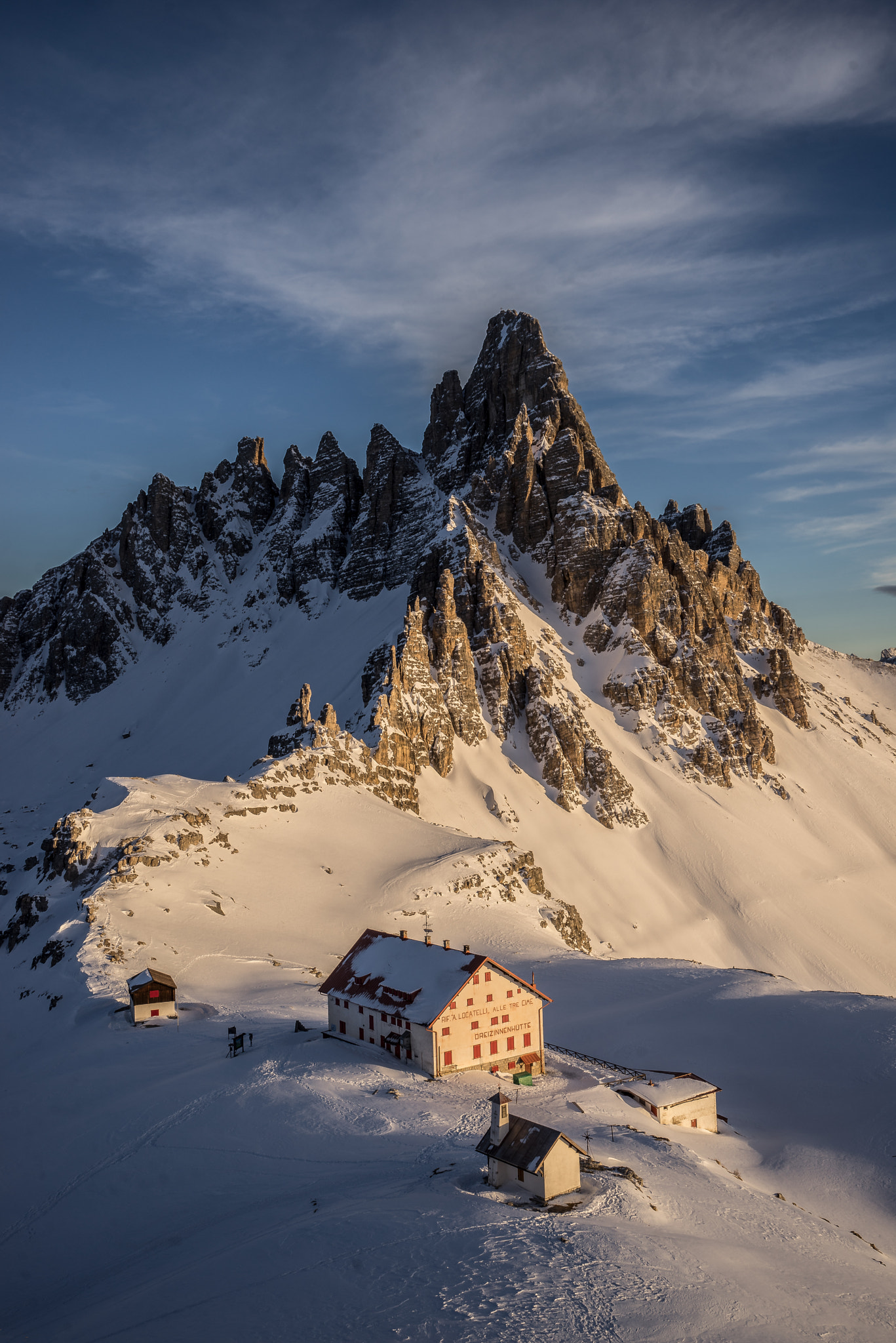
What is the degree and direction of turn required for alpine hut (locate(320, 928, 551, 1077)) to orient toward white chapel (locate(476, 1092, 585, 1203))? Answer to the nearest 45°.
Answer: approximately 45° to its right

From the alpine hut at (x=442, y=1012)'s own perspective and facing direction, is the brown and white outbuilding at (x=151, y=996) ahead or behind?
behind

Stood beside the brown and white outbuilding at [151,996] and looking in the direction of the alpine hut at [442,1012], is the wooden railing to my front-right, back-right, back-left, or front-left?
front-left

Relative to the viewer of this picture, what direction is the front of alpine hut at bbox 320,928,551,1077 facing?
facing the viewer and to the right of the viewer

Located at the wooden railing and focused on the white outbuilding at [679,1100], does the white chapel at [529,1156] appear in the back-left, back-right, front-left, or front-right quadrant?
front-right

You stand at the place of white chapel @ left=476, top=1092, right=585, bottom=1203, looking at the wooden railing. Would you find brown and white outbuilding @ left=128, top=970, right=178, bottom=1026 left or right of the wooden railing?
left

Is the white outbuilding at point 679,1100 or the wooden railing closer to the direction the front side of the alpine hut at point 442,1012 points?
the white outbuilding

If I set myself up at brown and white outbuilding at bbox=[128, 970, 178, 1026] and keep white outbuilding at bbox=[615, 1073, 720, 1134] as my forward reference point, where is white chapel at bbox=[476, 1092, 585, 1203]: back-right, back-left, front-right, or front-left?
front-right

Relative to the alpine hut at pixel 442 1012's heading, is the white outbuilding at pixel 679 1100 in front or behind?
in front

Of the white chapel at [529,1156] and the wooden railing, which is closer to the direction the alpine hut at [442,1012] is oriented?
the white chapel
